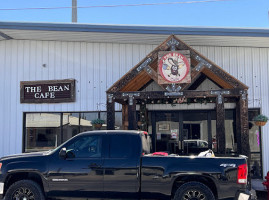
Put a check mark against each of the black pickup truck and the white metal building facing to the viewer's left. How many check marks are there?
1

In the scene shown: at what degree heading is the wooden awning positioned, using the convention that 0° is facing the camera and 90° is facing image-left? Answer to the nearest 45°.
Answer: approximately 0°

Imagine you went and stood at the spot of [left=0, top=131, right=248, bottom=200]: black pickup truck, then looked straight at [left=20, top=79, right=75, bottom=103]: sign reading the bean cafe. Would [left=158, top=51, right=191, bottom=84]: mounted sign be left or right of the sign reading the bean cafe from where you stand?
right

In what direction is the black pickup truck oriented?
to the viewer's left

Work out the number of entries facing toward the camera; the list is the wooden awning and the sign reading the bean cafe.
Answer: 2

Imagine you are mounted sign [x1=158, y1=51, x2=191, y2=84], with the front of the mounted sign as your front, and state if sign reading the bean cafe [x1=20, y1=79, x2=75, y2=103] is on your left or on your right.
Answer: on your right

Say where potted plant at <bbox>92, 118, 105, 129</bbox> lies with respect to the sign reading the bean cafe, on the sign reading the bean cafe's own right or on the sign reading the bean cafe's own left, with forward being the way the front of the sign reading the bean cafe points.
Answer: on the sign reading the bean cafe's own left

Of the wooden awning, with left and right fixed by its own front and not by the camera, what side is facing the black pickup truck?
front

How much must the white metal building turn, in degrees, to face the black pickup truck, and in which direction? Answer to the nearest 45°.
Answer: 0° — it already faces it

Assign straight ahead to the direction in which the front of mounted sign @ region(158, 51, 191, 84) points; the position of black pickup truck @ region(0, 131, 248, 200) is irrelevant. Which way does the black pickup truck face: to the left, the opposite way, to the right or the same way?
to the right

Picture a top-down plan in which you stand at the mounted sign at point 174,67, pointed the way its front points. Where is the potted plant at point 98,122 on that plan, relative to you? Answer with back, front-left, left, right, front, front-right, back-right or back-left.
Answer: back-right
